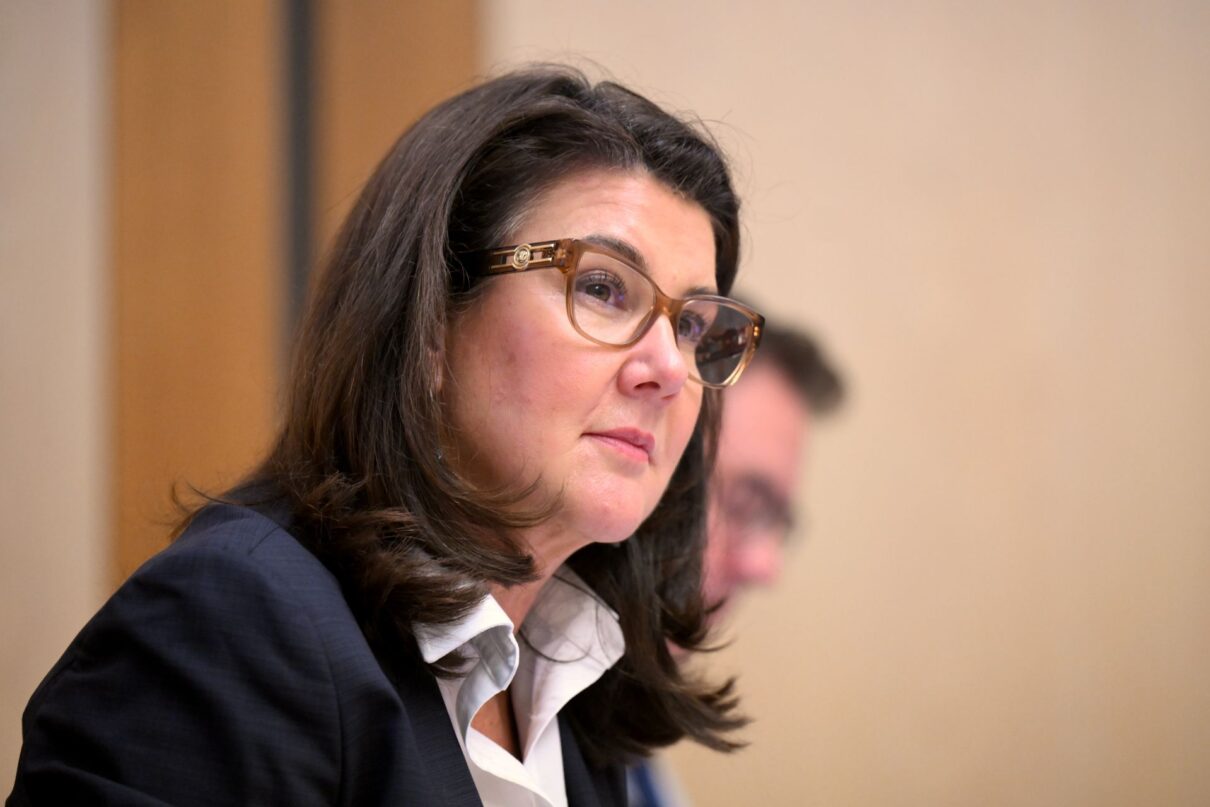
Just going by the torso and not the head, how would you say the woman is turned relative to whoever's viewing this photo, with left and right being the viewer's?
facing the viewer and to the right of the viewer

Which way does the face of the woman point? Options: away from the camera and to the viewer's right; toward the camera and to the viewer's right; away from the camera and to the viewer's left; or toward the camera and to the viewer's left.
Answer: toward the camera and to the viewer's right

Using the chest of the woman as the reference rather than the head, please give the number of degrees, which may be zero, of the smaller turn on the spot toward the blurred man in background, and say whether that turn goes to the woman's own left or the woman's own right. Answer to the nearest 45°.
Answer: approximately 90° to the woman's own left
